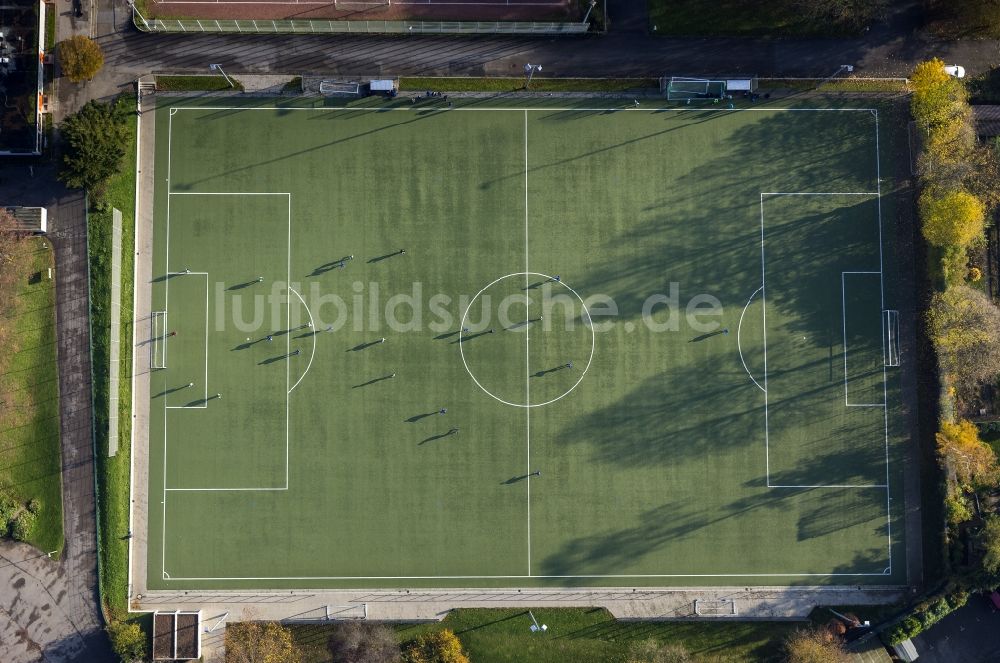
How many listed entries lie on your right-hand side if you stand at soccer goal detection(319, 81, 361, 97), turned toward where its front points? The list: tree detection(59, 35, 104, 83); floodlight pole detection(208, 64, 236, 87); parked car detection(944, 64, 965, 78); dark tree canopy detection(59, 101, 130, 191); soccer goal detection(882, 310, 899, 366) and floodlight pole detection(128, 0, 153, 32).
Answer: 4

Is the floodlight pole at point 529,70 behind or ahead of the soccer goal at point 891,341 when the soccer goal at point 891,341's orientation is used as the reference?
ahead

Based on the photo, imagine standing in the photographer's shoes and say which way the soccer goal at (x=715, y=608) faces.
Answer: facing away from the viewer

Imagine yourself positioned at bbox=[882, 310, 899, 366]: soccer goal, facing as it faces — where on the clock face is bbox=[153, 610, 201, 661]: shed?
The shed is roughly at 11 o'clock from the soccer goal.

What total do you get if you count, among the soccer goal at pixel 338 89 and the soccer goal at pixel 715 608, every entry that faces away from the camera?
1

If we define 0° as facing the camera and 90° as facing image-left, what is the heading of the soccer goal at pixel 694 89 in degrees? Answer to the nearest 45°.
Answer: approximately 0°

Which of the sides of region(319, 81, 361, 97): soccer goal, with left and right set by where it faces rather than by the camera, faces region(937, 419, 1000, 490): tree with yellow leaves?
left

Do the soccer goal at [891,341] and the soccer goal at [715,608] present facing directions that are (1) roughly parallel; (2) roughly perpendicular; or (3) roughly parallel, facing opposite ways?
roughly perpendicular

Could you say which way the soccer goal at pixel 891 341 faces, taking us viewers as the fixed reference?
facing to the left of the viewer

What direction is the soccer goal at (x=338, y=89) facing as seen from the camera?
toward the camera

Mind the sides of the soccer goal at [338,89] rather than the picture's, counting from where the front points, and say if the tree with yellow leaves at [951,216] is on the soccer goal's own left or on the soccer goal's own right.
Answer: on the soccer goal's own left

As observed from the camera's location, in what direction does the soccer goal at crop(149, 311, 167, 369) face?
facing to the right of the viewer

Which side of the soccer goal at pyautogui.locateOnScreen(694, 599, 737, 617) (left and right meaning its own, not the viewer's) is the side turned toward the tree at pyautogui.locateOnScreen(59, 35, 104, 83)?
left
